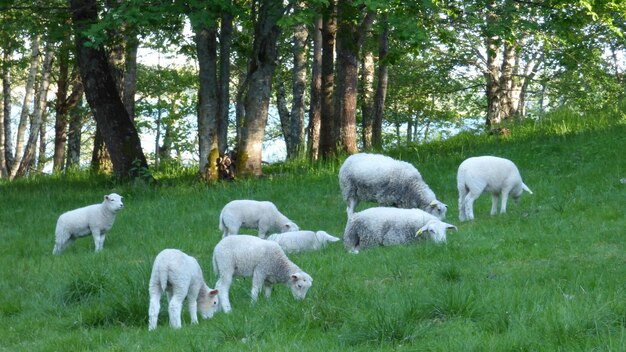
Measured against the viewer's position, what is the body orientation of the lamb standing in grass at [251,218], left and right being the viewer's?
facing to the right of the viewer

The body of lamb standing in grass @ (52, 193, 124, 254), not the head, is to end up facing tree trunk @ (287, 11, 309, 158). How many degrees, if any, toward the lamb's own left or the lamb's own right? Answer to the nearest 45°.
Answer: approximately 45° to the lamb's own left

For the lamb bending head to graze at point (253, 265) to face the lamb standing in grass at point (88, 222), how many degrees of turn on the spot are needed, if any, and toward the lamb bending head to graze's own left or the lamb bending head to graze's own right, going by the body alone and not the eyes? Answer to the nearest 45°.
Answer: approximately 135° to the lamb bending head to graze's own left

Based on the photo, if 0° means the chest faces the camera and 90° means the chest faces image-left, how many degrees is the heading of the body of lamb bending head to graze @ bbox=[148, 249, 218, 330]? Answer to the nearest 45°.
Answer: approximately 225°

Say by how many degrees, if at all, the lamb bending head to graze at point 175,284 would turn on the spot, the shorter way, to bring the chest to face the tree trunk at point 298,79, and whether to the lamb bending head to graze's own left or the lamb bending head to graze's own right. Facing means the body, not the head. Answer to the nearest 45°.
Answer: approximately 45° to the lamb bending head to graze's own left

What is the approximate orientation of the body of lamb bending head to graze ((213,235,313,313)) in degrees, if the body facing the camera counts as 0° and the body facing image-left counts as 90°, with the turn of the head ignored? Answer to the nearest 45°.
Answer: approximately 270°

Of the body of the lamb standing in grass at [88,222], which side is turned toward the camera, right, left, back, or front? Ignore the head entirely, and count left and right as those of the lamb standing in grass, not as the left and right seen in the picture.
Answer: right

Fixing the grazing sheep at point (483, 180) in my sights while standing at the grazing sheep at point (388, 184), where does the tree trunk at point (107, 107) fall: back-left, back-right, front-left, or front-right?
back-left

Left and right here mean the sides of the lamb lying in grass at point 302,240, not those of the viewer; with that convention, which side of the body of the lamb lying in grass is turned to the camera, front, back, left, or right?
right
